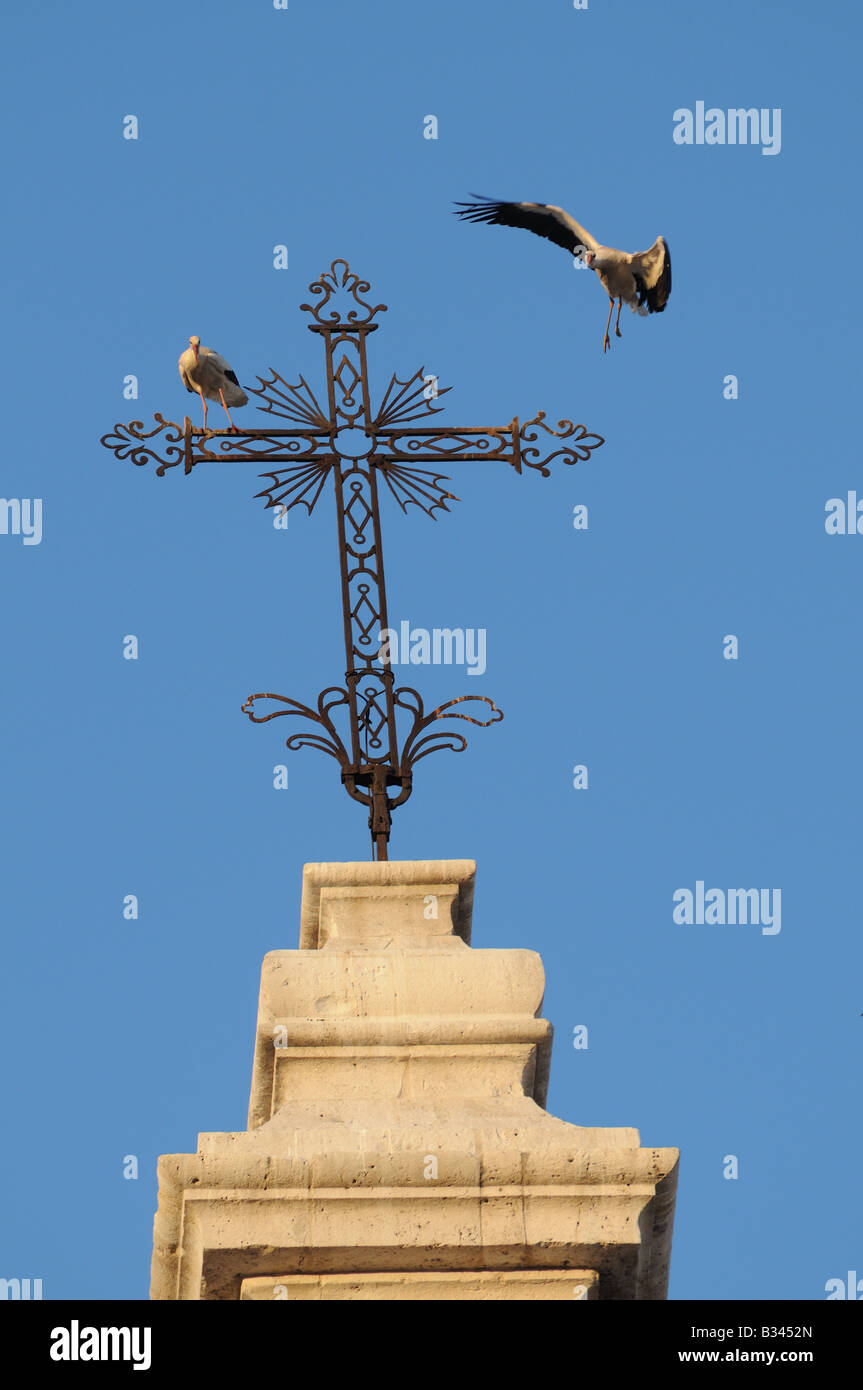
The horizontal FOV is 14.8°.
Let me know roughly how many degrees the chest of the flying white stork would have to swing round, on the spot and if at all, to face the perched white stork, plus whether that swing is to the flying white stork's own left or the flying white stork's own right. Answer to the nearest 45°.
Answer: approximately 45° to the flying white stork's own right

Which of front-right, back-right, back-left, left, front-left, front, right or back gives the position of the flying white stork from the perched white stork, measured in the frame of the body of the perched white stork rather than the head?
back-left

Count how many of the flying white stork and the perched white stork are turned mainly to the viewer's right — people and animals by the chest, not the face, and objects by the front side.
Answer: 0

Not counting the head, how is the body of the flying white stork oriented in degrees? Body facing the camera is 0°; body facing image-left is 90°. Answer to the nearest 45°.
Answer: approximately 45°

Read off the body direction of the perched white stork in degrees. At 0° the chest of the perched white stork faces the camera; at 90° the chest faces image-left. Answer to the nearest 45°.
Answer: approximately 45°
